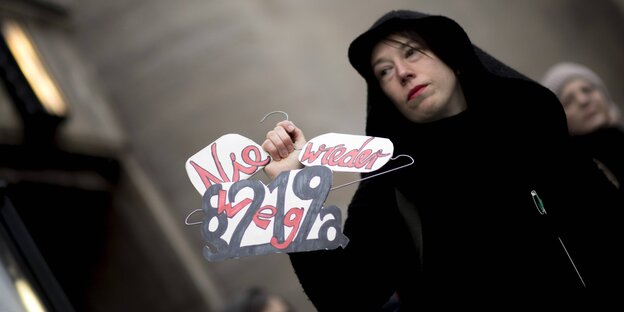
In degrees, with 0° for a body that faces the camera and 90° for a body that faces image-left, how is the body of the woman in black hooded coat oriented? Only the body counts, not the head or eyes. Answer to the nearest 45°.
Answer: approximately 45°

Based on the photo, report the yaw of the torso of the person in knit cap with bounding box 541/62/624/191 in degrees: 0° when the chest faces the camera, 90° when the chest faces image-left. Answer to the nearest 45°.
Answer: approximately 45°

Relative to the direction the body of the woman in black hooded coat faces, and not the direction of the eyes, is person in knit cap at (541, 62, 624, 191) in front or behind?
behind
